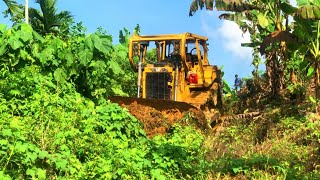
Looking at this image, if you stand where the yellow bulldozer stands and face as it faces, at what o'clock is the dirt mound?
The dirt mound is roughly at 11 o'clock from the yellow bulldozer.

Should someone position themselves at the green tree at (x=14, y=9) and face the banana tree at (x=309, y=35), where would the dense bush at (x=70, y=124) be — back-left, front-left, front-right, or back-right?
front-right

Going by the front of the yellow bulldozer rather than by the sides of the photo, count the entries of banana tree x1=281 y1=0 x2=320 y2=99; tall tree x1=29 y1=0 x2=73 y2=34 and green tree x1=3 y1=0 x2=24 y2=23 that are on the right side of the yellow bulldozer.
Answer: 2

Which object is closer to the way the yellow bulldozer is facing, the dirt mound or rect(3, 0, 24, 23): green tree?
the dirt mound

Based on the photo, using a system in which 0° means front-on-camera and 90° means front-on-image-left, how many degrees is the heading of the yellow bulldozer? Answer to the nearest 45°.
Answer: approximately 45°

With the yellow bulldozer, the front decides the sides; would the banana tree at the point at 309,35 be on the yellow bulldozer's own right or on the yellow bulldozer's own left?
on the yellow bulldozer's own left

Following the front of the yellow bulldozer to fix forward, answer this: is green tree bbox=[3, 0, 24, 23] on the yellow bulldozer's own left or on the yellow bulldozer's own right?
on the yellow bulldozer's own right

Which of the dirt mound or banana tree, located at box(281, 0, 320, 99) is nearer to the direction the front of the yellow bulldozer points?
the dirt mound

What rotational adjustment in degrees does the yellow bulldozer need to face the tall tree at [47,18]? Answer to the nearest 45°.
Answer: approximately 90° to its right

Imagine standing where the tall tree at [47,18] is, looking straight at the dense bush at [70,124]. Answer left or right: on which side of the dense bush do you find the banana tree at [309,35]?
left
